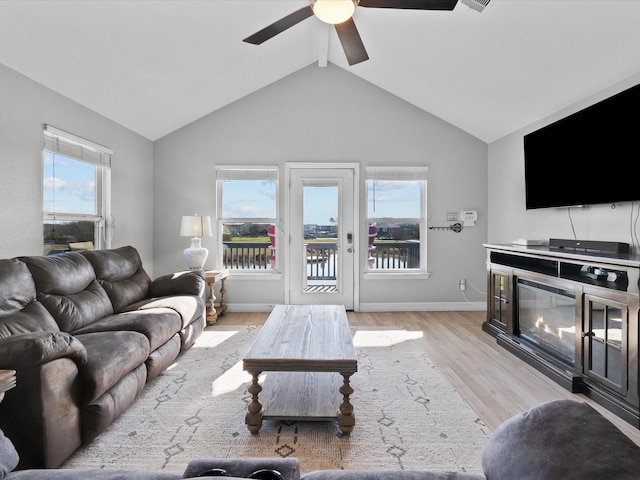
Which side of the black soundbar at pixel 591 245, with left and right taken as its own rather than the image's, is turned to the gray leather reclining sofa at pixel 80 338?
front

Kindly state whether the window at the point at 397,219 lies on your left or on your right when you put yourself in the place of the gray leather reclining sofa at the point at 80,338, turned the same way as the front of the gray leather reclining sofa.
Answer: on your left

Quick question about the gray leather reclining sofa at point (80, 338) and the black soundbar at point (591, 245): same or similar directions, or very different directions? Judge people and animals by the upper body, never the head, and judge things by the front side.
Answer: very different directions

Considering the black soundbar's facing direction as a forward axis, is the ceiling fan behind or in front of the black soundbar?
in front

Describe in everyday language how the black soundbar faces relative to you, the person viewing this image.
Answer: facing the viewer and to the left of the viewer

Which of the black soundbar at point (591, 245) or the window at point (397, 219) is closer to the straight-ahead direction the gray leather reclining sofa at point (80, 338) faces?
the black soundbar

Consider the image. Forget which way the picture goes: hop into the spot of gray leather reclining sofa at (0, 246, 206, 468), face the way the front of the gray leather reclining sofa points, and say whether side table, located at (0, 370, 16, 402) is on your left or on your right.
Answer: on your right

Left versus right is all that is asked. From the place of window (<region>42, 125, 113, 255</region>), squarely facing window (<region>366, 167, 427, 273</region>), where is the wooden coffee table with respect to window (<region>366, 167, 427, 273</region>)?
right

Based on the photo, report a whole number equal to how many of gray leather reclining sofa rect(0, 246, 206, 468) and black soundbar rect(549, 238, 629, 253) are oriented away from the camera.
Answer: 0

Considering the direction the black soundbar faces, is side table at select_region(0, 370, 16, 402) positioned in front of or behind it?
in front

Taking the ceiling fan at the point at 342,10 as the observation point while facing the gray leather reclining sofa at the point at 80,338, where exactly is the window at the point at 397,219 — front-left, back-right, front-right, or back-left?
back-right

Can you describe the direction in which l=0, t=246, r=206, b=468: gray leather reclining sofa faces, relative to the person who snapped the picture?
facing the viewer and to the right of the viewer

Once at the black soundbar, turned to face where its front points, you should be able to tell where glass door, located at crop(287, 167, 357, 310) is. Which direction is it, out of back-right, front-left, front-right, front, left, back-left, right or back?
front-right
